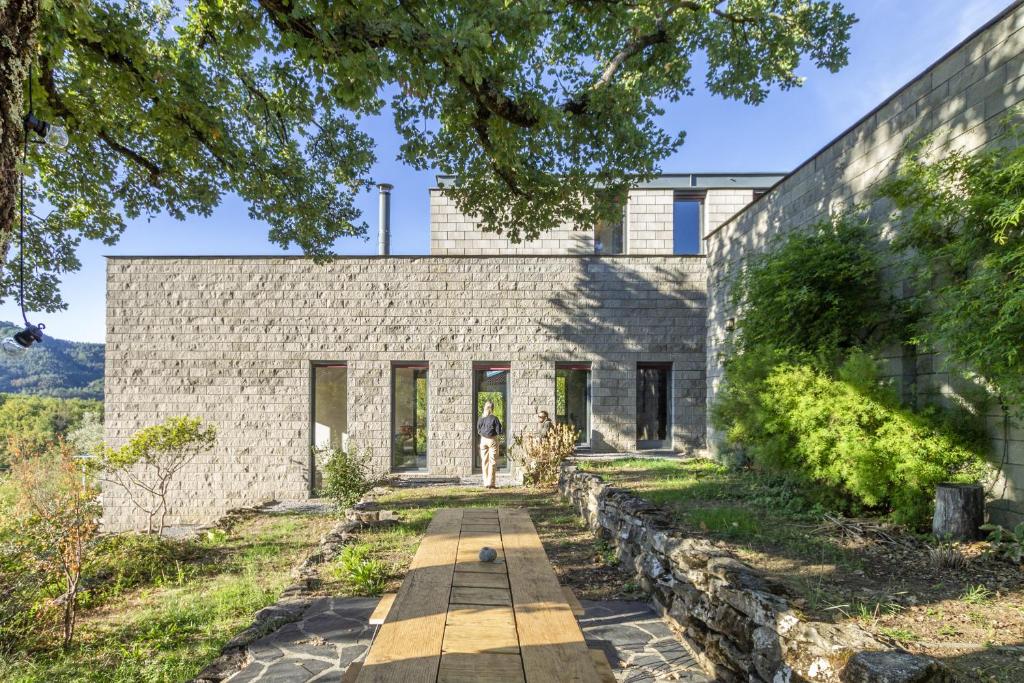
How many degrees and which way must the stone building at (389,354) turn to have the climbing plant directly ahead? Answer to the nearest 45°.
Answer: approximately 45° to its left

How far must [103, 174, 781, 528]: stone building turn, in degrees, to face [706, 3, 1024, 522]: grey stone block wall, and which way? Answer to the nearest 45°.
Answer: approximately 45° to its left

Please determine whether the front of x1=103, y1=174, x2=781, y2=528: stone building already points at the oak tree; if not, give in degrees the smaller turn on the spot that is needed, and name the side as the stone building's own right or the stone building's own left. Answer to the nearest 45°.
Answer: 0° — it already faces it

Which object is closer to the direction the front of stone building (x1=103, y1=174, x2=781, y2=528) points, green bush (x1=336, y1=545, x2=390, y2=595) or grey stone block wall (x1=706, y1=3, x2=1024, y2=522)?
the green bush

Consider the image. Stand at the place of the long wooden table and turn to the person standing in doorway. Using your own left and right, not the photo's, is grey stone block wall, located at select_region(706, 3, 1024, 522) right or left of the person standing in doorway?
right

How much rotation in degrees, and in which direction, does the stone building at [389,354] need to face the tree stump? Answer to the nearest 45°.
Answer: approximately 45° to its left

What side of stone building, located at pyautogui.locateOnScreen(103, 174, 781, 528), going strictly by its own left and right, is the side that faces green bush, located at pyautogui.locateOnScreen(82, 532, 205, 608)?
front

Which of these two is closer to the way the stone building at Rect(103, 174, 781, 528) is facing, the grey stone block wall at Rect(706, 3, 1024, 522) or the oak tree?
the oak tree

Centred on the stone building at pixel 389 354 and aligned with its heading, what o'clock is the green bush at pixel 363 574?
The green bush is roughly at 12 o'clock from the stone building.

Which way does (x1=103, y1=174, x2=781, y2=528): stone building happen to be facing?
toward the camera
